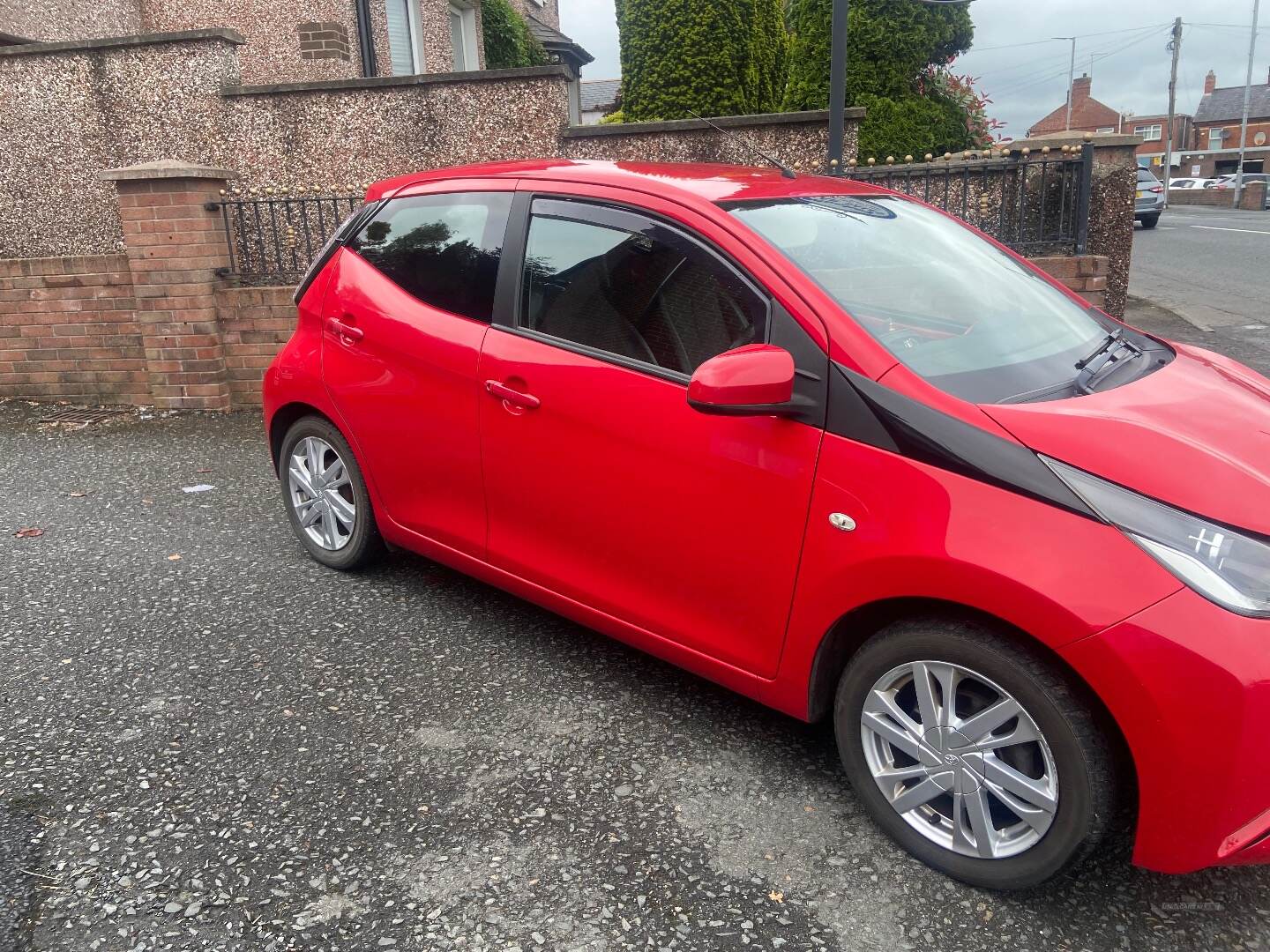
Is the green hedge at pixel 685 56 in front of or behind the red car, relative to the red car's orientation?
behind

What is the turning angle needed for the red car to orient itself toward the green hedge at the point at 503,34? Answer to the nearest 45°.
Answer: approximately 135° to its left

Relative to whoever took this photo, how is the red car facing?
facing the viewer and to the right of the viewer

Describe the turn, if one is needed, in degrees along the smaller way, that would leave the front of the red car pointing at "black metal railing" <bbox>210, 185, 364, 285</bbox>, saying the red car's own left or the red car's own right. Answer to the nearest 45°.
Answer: approximately 180°

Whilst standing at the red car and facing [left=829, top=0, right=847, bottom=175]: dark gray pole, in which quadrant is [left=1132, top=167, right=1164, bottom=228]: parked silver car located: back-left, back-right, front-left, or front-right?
front-right

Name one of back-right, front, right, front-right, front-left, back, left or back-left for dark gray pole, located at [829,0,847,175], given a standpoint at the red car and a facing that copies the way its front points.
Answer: back-left

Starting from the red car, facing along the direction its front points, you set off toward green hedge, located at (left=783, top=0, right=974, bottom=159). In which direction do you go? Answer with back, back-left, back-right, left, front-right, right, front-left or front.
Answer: back-left

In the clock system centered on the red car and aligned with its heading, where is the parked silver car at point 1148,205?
The parked silver car is roughly at 8 o'clock from the red car.

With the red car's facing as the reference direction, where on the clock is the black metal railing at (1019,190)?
The black metal railing is roughly at 8 o'clock from the red car.

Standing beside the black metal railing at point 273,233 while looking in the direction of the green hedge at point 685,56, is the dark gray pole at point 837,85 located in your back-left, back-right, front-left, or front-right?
front-right

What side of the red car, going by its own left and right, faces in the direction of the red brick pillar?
back

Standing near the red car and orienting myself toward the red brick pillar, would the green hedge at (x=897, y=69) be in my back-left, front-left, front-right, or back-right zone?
front-right
